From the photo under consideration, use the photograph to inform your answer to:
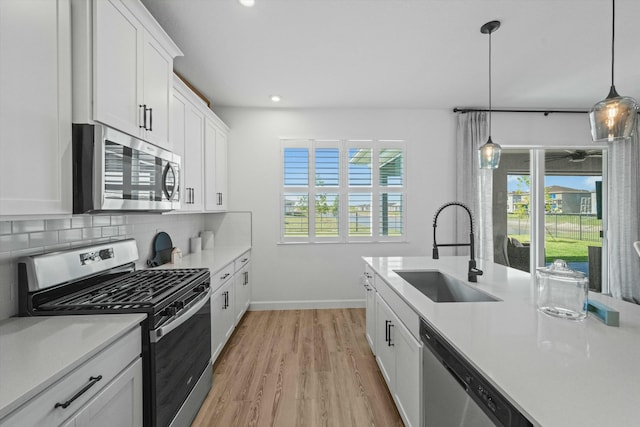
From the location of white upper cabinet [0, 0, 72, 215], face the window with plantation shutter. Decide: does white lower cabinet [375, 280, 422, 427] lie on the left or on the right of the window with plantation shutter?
right

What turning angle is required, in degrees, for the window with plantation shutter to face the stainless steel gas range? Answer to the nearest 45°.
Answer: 0° — it already faces it

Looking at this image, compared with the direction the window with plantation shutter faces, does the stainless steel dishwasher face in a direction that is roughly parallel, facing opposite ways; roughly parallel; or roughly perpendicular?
roughly perpendicular

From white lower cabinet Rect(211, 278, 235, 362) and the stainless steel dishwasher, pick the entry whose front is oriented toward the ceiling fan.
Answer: the white lower cabinet

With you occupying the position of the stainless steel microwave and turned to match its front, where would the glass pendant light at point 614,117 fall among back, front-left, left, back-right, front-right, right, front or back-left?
front

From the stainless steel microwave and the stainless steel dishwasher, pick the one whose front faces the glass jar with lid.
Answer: the stainless steel microwave

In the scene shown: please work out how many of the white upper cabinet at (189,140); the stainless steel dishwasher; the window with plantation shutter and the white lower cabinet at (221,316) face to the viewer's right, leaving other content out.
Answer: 2

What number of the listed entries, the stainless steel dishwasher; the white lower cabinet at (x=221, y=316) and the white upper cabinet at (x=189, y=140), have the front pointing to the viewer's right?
2

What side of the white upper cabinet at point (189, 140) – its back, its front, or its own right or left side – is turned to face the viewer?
right

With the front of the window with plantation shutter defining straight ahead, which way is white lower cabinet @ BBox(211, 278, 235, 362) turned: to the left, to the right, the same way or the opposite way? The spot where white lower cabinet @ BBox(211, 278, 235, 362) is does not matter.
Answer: to the left

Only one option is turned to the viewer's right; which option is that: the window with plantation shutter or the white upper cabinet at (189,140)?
the white upper cabinet

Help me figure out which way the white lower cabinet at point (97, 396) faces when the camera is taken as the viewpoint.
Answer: facing the viewer and to the right of the viewer

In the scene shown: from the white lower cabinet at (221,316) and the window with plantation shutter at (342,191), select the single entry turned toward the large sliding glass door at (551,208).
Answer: the white lower cabinet

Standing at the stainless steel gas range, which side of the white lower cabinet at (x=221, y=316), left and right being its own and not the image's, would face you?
right

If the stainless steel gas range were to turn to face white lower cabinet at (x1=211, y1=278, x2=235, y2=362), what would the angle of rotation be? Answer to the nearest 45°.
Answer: approximately 90° to its left

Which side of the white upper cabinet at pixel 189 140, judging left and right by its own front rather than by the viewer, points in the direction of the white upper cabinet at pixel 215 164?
left

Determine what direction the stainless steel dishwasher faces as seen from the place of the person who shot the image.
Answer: facing the viewer and to the left of the viewer

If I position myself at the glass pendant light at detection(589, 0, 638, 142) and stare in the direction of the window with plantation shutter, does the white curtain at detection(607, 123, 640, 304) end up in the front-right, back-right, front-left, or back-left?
front-right

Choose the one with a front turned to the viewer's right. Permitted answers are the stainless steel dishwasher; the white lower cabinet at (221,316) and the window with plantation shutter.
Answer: the white lower cabinet

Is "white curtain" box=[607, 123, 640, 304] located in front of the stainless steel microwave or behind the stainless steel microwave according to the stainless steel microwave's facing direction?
in front

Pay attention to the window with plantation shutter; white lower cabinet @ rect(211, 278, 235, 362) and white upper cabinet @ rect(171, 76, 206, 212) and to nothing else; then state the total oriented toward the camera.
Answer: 1
